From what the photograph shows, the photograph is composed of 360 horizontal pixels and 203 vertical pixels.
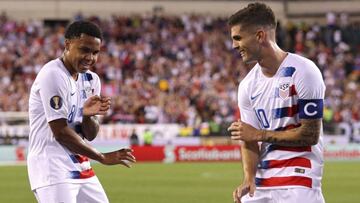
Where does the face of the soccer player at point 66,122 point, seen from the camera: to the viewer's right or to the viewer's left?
to the viewer's right

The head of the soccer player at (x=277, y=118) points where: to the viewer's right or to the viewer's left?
to the viewer's left
